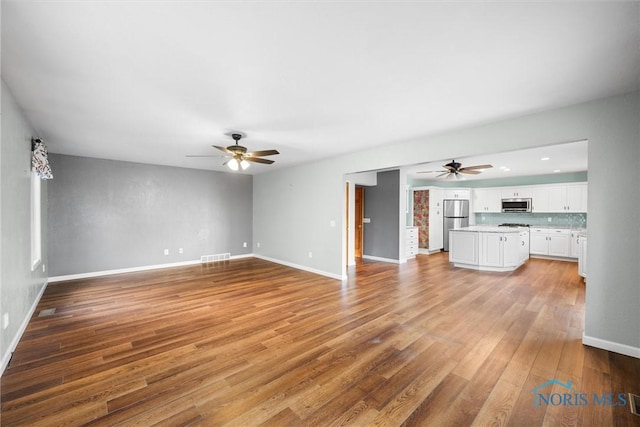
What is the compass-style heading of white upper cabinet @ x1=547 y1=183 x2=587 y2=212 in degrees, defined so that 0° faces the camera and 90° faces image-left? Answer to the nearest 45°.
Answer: approximately 0°

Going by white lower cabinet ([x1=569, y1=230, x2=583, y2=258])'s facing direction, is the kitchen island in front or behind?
in front

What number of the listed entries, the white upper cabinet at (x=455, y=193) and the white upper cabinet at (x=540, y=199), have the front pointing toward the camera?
2

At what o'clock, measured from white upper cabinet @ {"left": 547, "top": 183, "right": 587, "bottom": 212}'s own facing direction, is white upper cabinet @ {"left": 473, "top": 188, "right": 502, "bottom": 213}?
white upper cabinet @ {"left": 473, "top": 188, "right": 502, "bottom": 213} is roughly at 3 o'clock from white upper cabinet @ {"left": 547, "top": 183, "right": 587, "bottom": 212}.

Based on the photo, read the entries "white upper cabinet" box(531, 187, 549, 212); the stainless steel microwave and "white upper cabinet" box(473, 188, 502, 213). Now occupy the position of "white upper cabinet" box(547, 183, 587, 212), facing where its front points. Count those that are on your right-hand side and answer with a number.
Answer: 3

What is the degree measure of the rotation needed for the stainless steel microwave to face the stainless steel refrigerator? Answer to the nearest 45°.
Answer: approximately 90° to its right

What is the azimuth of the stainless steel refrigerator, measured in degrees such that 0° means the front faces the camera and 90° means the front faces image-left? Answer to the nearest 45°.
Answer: approximately 0°
